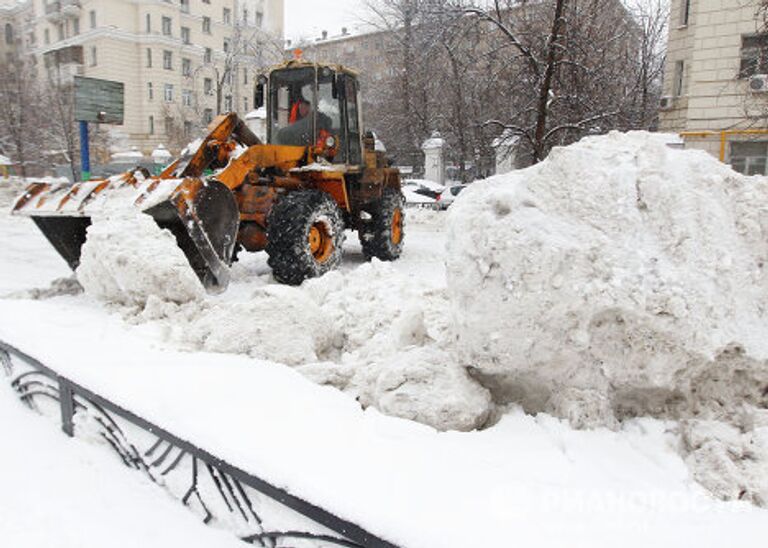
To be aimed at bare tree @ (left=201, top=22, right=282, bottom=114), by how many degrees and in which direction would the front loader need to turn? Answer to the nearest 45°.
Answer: approximately 135° to its right

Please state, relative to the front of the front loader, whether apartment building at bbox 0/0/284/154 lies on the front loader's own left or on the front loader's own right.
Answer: on the front loader's own right

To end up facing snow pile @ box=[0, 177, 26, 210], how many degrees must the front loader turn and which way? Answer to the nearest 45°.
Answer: approximately 90° to its right

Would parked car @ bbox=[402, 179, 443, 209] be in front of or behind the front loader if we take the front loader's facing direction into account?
behind

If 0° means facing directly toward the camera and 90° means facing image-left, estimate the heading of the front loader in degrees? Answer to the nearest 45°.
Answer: approximately 45°

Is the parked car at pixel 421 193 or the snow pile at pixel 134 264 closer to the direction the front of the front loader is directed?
the snow pile

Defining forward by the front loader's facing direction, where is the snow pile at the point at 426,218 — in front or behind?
behind

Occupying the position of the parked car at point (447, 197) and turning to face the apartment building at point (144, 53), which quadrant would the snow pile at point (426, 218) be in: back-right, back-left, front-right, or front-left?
back-left

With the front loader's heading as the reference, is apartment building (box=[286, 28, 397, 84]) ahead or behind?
behind
